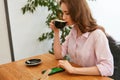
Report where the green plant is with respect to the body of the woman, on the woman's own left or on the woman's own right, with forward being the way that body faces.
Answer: on the woman's own right

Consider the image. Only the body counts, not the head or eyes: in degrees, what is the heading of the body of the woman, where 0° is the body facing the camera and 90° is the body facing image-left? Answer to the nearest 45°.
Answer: approximately 45°
